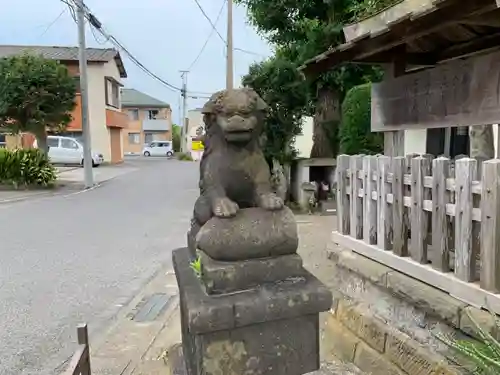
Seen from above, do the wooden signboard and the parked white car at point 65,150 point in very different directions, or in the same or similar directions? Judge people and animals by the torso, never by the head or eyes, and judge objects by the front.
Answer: very different directions

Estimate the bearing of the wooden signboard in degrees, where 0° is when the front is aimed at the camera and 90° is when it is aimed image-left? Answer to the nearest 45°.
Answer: approximately 45°

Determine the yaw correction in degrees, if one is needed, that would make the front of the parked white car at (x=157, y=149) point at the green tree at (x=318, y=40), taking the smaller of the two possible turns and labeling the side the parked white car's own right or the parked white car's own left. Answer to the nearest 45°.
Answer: approximately 90° to the parked white car's own left

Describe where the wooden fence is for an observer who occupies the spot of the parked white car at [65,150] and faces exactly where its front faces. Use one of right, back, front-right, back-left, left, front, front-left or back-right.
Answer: right

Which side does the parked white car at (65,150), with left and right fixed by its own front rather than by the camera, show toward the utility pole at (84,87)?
right

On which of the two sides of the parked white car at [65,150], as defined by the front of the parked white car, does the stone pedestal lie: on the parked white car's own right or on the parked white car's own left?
on the parked white car's own right

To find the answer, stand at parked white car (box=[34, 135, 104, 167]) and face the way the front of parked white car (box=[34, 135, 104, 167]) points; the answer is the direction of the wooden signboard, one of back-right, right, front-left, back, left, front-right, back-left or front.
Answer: right

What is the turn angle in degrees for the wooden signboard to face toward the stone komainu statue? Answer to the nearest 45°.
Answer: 0° — it already faces it

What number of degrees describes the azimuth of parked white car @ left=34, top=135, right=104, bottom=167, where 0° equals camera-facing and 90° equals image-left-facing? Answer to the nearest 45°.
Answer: approximately 270°

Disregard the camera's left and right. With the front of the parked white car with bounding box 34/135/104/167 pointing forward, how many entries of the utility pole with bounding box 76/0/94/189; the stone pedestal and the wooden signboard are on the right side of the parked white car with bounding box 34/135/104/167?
3

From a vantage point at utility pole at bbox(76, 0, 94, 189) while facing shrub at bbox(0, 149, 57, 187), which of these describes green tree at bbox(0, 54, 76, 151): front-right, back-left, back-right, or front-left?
front-right
